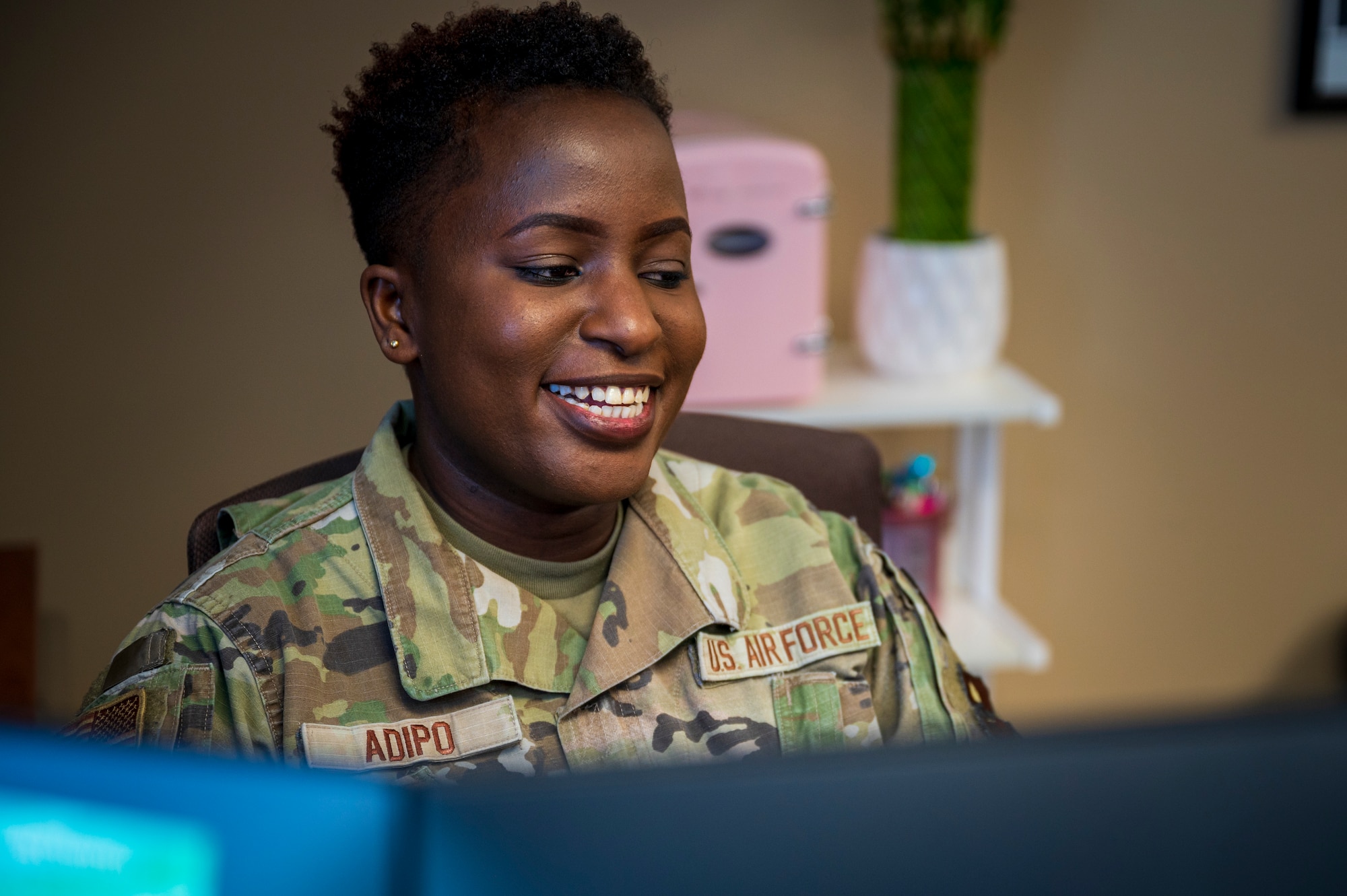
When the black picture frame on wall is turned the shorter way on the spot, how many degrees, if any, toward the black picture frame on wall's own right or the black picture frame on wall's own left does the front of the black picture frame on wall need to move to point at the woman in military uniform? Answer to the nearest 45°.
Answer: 0° — it already faces them

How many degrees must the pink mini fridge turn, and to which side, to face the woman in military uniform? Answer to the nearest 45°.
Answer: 0° — it already faces them

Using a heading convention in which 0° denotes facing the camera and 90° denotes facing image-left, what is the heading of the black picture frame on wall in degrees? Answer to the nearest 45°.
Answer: approximately 0°

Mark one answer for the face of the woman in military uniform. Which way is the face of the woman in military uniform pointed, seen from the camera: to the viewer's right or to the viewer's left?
to the viewer's right

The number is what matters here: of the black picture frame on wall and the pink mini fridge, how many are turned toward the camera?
2

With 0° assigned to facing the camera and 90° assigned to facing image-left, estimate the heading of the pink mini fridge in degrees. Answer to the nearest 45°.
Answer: approximately 0°

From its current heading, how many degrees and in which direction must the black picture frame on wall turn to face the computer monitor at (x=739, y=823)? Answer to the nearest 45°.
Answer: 0° — it already faces it

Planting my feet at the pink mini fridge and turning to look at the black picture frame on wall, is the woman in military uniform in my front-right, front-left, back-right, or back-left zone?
back-right
